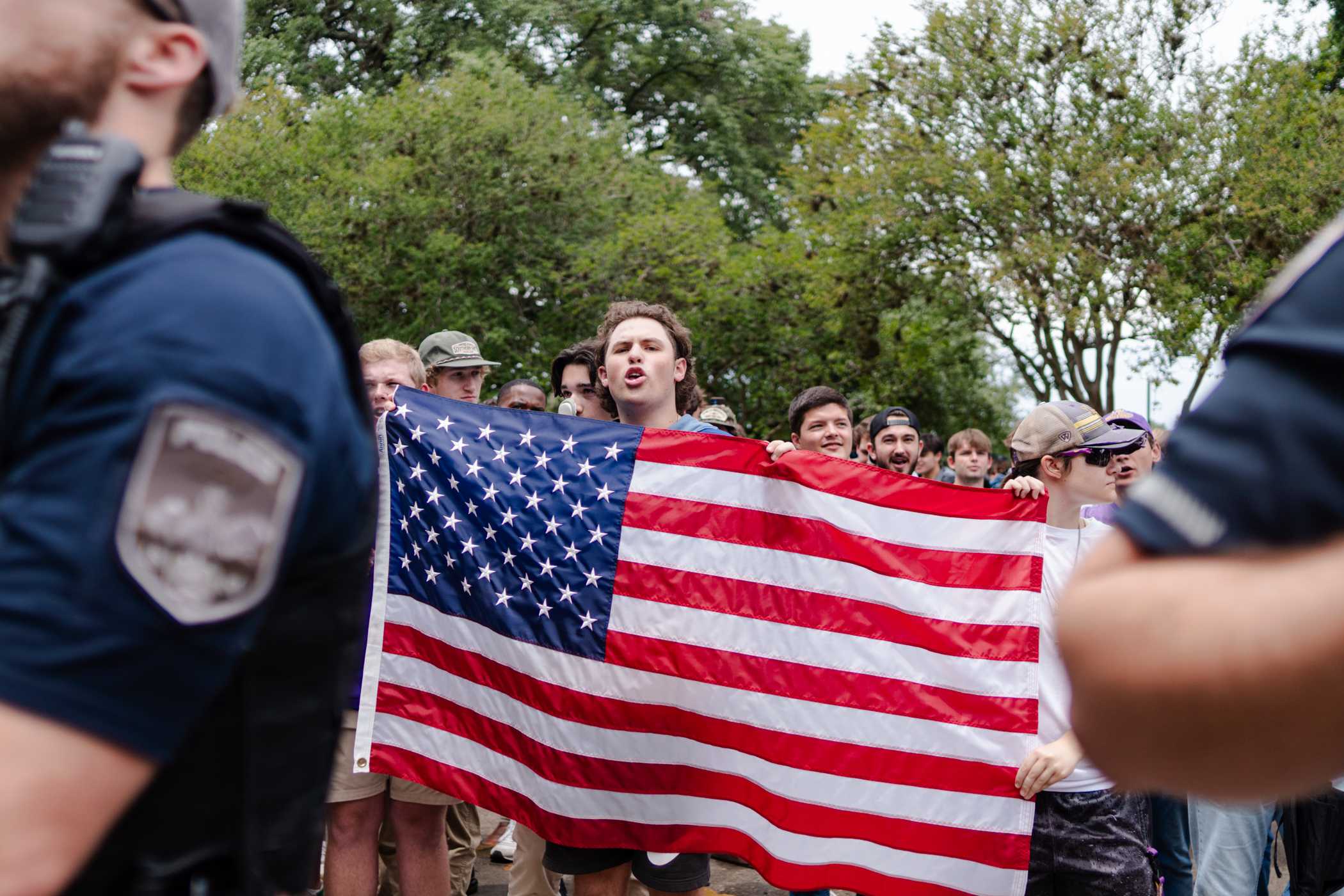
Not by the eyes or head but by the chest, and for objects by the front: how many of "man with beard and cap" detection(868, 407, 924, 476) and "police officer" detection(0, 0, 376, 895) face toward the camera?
1

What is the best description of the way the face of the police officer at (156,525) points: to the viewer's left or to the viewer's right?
to the viewer's left

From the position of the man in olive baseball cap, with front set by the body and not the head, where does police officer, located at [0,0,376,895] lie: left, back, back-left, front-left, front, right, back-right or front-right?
front-right

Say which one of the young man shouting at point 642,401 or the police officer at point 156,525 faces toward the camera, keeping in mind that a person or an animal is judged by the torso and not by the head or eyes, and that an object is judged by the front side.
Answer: the young man shouting

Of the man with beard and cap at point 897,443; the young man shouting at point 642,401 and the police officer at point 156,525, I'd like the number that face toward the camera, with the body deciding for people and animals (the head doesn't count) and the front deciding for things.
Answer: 2

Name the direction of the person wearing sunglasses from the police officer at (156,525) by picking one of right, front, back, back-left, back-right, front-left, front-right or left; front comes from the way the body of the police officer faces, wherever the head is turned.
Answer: back-right

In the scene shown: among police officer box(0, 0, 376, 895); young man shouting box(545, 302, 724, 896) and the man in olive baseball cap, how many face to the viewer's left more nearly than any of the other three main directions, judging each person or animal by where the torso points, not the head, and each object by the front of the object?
1

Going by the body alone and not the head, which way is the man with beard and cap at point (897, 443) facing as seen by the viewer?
toward the camera

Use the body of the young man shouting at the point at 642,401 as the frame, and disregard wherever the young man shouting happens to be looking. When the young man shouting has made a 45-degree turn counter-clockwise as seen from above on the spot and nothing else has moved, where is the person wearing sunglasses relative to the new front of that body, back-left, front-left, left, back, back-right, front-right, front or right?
front

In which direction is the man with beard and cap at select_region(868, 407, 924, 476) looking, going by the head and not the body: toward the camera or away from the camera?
toward the camera

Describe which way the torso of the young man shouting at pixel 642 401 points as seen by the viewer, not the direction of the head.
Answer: toward the camera

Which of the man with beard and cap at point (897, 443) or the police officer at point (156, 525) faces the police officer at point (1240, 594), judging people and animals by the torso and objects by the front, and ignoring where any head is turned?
the man with beard and cap

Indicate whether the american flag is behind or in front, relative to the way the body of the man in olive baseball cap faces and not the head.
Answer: in front

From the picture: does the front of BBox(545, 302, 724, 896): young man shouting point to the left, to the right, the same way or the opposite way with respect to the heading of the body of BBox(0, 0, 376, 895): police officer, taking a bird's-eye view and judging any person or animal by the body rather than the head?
to the left

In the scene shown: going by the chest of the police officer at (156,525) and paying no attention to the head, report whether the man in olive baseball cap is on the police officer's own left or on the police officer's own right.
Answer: on the police officer's own right

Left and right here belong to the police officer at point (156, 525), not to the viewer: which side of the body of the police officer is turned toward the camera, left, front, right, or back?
left
